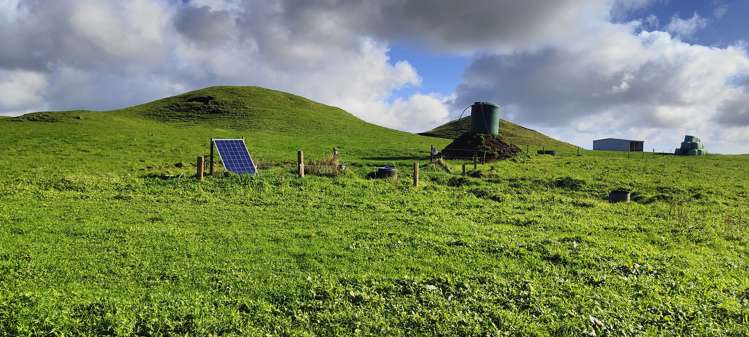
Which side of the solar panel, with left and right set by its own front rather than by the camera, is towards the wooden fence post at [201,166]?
right

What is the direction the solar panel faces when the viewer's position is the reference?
facing the viewer and to the right of the viewer
